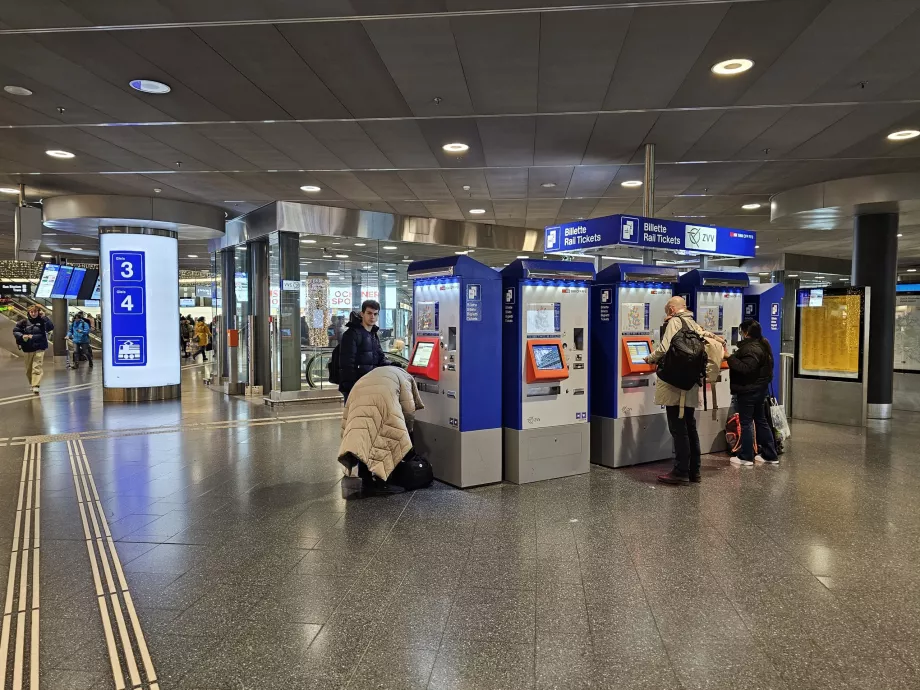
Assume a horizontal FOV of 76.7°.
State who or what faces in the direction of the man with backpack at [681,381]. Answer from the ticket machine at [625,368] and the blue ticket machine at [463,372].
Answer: the ticket machine

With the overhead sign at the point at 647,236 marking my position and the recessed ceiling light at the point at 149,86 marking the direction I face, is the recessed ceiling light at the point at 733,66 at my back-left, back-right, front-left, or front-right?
front-left

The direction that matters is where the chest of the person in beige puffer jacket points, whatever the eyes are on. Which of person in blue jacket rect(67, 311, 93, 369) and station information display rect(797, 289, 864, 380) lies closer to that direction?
the station information display

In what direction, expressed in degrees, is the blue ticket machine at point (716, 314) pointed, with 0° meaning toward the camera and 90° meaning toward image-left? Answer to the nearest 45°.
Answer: approximately 315°

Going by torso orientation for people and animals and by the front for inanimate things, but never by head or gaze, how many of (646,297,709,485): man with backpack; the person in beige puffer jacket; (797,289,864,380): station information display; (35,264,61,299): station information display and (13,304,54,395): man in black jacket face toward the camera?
3

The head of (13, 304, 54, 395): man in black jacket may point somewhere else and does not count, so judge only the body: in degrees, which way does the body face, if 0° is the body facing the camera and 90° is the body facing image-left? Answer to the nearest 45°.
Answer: approximately 0°

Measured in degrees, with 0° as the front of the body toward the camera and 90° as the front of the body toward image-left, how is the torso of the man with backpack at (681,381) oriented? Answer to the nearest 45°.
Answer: approximately 135°

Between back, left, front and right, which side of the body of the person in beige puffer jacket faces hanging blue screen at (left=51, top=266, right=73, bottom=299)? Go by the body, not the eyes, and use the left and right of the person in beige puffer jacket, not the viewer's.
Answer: left

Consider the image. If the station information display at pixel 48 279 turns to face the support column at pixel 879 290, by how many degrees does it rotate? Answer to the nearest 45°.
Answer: approximately 45° to its left

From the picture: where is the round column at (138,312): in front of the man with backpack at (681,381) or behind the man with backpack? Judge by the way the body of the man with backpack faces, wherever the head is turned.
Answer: in front

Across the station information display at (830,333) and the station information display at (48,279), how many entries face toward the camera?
2

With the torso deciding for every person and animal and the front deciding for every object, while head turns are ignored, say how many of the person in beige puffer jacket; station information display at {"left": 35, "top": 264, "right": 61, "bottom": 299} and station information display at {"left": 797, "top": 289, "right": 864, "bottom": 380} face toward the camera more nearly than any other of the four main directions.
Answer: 2

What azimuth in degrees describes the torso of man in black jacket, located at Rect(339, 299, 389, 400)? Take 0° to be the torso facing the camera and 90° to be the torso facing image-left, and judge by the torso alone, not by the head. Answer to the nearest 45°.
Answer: approximately 315°

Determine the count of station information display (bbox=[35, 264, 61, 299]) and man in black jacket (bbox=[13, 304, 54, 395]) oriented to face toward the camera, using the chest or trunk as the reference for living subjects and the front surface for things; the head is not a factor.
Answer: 2

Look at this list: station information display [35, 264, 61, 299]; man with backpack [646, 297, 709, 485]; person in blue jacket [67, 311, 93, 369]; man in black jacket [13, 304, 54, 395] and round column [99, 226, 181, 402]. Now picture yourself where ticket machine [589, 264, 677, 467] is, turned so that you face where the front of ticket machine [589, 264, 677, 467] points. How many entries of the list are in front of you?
1

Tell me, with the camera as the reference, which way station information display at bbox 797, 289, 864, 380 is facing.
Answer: facing the viewer

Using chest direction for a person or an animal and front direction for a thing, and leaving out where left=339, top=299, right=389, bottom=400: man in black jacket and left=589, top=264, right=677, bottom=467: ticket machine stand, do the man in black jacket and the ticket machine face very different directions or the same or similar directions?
same or similar directions

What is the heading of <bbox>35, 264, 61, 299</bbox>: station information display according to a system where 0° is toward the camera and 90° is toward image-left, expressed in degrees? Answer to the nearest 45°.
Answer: approximately 0°
